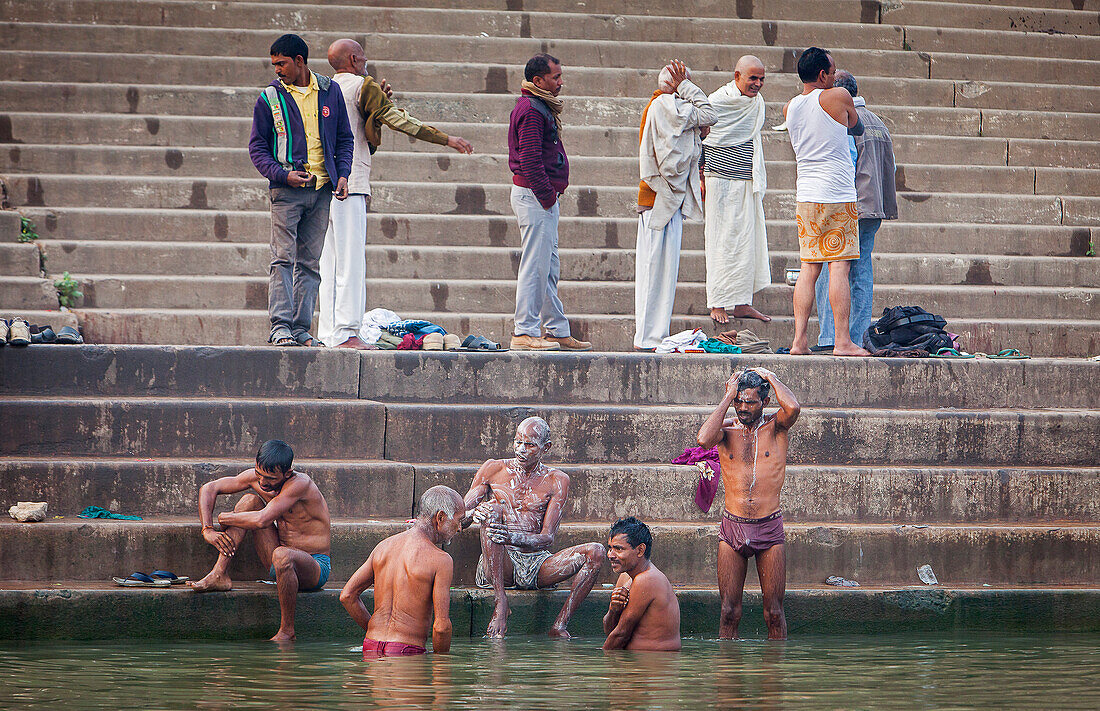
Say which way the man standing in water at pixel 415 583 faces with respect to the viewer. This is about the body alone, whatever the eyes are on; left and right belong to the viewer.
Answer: facing away from the viewer and to the right of the viewer

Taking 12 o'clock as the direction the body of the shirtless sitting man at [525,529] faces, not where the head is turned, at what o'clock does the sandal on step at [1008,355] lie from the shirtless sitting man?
The sandal on step is roughly at 8 o'clock from the shirtless sitting man.

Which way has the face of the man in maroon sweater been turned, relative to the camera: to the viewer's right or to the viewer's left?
to the viewer's right

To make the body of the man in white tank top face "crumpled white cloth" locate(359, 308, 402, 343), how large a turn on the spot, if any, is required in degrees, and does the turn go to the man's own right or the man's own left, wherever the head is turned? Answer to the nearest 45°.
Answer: approximately 135° to the man's own left

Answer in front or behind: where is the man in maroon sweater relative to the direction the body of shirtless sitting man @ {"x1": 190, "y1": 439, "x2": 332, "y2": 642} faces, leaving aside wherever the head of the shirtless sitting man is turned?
behind
